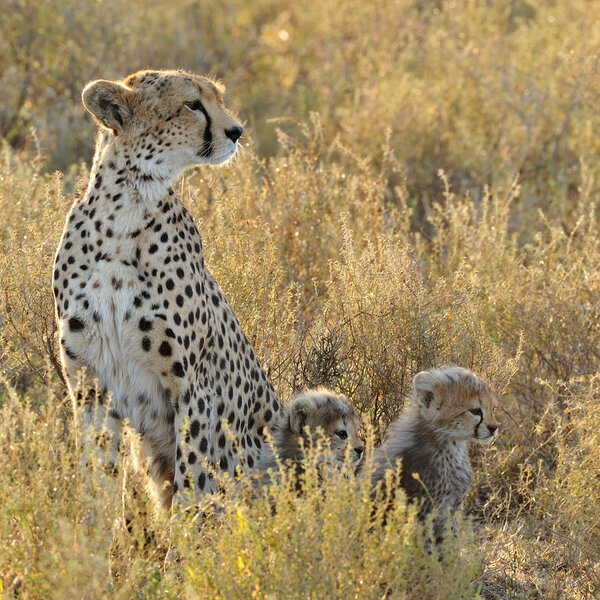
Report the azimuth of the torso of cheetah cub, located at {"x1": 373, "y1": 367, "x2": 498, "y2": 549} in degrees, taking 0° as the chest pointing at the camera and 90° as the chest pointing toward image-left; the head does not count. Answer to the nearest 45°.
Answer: approximately 270°

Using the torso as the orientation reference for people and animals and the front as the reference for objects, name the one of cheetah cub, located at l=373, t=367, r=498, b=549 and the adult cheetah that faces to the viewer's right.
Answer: the cheetah cub

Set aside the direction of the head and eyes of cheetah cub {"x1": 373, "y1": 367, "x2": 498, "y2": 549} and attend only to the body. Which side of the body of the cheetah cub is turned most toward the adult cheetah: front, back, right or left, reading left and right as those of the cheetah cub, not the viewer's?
back

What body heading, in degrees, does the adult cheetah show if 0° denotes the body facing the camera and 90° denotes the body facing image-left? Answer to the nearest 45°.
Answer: approximately 45°

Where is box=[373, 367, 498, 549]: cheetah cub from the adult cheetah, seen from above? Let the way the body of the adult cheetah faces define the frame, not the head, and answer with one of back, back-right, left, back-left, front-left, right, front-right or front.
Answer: back-left
